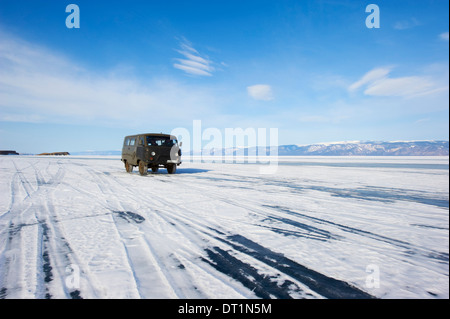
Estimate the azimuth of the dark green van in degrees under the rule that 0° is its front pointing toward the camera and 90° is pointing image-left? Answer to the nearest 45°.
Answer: approximately 315°
